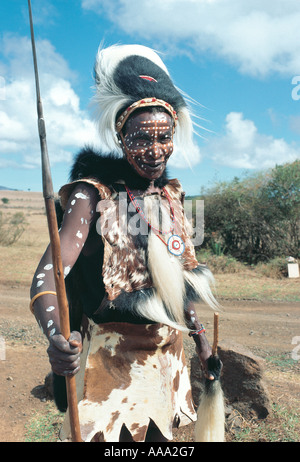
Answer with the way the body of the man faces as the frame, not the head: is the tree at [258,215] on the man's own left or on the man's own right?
on the man's own left

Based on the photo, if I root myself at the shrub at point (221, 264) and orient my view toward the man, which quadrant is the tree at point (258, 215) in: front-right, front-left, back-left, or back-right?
back-left

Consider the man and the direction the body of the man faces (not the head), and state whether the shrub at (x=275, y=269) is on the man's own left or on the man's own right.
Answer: on the man's own left

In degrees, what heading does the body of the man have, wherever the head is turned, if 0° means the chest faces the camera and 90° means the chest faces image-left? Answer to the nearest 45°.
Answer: approximately 315°
